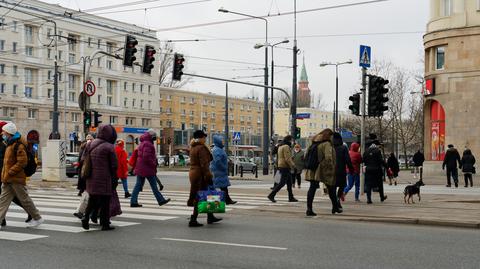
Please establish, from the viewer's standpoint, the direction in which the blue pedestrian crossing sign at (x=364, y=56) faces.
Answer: facing the viewer and to the right of the viewer

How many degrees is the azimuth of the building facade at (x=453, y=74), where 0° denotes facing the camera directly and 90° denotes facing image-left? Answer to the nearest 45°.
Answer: approximately 45°

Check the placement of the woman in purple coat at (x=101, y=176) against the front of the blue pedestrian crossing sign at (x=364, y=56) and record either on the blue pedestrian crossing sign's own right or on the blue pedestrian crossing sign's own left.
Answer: on the blue pedestrian crossing sign's own right

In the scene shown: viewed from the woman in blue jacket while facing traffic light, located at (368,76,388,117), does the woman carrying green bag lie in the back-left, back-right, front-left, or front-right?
back-right

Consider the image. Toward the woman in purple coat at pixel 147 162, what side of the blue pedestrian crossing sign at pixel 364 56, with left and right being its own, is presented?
right

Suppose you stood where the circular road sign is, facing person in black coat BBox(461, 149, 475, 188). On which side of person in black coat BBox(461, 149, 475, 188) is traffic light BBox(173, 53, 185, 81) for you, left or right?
left

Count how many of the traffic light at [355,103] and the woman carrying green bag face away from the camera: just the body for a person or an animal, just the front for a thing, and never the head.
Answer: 0

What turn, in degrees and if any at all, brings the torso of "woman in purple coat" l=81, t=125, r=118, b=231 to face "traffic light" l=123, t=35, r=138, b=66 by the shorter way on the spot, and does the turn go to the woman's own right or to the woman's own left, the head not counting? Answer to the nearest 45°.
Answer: approximately 45° to the woman's own left
